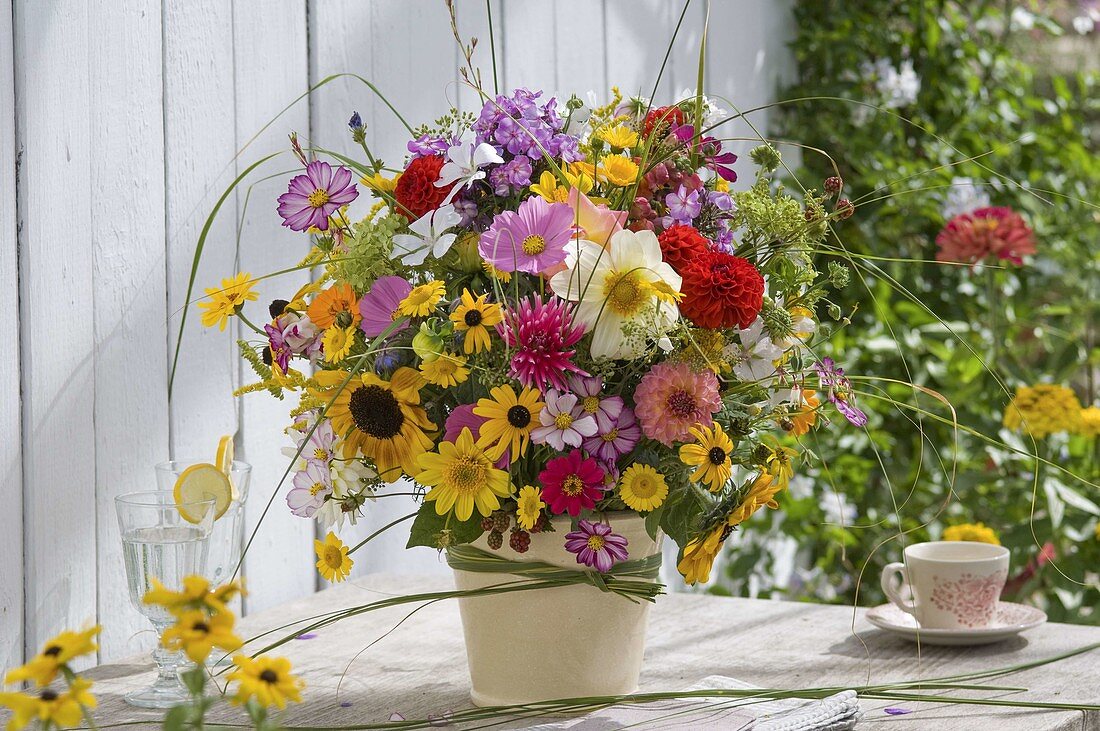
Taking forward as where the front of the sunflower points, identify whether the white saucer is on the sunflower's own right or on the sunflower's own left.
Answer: on the sunflower's own left

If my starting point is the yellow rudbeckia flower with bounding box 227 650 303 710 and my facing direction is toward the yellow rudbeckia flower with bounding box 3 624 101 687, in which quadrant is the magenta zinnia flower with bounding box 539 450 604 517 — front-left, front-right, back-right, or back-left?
back-right

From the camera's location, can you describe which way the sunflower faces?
facing the viewer

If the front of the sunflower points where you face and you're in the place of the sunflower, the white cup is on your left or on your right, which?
on your left

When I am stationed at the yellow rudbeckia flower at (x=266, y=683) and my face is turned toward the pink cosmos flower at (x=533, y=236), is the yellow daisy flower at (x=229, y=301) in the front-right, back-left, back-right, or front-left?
front-left
